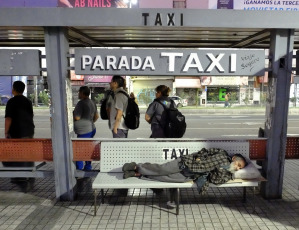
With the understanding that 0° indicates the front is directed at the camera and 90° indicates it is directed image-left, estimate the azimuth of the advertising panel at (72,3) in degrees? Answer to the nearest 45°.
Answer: approximately 0°

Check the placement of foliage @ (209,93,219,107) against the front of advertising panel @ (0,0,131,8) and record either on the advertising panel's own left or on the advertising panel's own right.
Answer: on the advertising panel's own left

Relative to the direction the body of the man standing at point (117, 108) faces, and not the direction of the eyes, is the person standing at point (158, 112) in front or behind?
behind

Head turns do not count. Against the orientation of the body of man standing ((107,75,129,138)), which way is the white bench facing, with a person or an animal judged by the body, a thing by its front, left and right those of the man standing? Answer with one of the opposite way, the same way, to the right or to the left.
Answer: to the left

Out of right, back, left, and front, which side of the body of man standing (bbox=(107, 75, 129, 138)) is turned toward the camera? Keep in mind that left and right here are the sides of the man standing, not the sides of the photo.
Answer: left

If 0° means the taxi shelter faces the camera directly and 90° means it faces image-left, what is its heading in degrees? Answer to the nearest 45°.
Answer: approximately 0°

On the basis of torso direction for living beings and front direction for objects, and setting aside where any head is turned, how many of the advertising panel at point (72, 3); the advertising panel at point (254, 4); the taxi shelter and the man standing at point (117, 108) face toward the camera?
3

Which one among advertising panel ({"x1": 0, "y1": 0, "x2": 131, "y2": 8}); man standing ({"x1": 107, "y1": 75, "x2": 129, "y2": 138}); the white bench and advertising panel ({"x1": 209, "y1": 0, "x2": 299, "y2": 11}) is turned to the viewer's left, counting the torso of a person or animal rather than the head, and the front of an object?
the man standing
